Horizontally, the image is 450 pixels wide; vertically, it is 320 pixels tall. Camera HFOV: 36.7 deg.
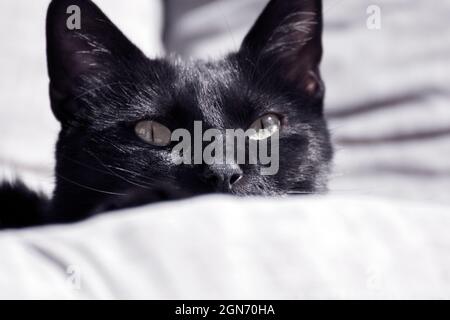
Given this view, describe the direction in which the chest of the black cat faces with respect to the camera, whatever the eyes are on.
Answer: toward the camera
